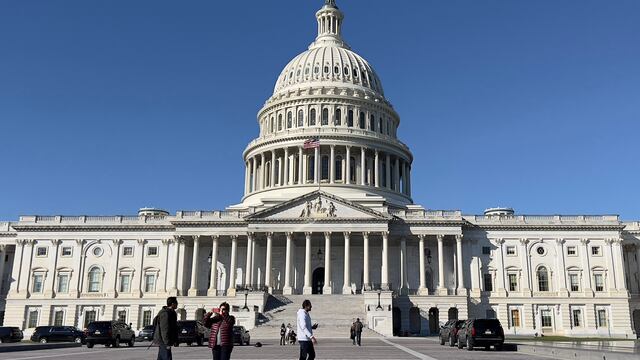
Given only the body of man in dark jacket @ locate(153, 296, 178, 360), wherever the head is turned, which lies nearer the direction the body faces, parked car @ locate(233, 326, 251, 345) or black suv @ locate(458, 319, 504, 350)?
the black suv

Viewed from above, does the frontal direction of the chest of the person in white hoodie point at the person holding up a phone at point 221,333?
no

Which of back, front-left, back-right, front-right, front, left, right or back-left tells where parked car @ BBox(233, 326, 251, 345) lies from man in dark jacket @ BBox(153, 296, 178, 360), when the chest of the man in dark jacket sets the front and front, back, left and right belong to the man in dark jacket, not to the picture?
left

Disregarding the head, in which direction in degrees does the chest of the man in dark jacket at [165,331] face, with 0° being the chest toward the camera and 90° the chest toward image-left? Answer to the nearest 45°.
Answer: approximately 270°

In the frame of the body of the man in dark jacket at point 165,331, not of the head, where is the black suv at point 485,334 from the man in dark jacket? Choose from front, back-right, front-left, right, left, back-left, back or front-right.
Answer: front-left

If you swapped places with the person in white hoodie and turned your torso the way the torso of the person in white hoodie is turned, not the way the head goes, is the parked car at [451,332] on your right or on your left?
on your left

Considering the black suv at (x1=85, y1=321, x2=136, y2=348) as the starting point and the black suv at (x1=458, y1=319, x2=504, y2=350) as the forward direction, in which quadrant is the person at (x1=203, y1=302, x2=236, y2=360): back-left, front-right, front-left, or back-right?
front-right
